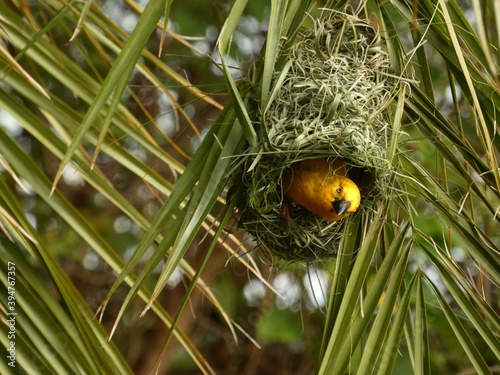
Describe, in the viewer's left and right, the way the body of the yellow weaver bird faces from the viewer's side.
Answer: facing the viewer and to the right of the viewer
